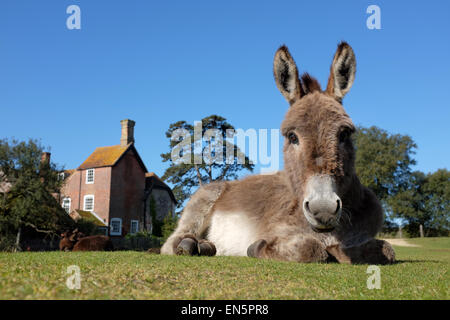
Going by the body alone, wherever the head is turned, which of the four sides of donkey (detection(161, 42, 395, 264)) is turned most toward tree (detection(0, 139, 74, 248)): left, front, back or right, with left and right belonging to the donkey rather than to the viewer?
back

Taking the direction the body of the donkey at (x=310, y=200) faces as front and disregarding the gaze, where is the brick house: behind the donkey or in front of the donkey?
behind

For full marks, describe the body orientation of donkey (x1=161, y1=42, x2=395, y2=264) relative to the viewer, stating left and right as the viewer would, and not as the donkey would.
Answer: facing the viewer and to the right of the viewer
